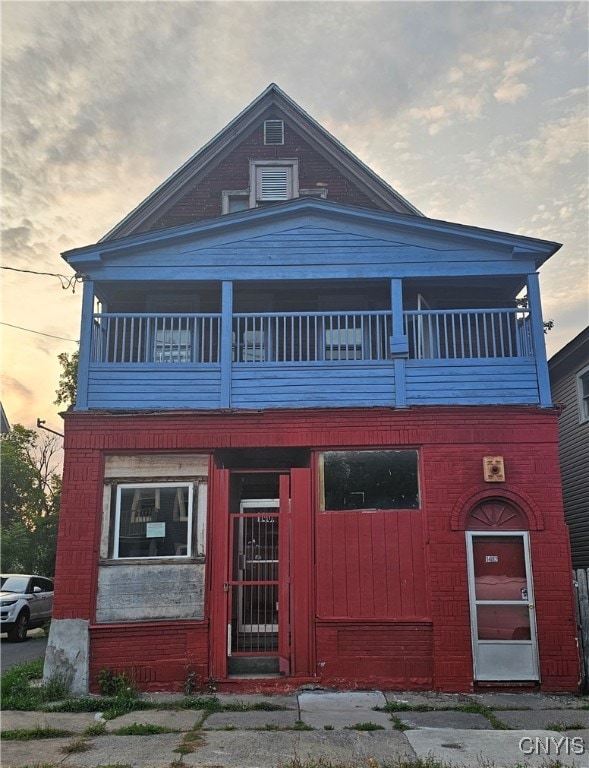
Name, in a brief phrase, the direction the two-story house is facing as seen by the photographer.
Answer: facing the viewer

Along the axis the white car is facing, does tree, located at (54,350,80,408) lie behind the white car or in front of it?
behind

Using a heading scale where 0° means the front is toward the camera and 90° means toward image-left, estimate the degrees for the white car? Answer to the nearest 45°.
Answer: approximately 45°

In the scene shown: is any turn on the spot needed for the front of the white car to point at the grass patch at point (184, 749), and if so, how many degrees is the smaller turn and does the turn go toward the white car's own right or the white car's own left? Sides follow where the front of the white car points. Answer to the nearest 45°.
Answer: approximately 45° to the white car's own left

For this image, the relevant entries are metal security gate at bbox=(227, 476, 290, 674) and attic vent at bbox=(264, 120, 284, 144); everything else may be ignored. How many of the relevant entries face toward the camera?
2

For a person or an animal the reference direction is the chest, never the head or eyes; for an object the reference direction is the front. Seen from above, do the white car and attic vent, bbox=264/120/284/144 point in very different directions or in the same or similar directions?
same or similar directions

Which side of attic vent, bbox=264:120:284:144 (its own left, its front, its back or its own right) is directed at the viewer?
front

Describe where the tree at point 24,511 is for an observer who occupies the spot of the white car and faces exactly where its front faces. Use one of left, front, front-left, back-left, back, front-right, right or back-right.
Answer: back-right

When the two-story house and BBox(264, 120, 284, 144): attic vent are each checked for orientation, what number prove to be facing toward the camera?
2
